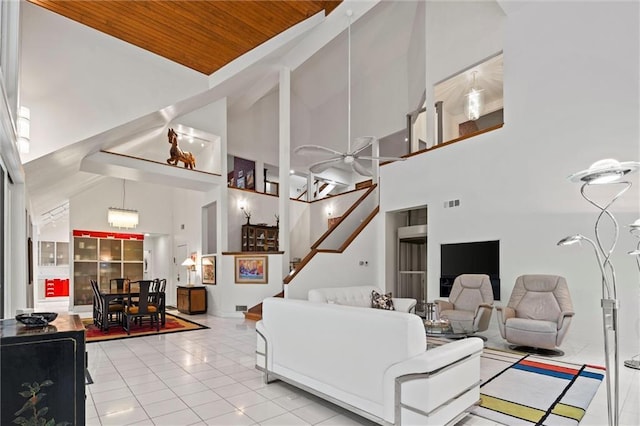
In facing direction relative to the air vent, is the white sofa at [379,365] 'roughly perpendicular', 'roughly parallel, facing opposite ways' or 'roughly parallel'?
roughly parallel, facing opposite ways

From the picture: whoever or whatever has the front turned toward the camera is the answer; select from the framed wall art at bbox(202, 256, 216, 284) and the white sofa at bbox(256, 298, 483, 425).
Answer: the framed wall art

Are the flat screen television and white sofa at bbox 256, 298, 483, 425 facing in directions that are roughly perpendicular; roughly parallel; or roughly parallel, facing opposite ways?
roughly parallel, facing opposite ways

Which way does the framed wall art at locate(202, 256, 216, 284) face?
toward the camera

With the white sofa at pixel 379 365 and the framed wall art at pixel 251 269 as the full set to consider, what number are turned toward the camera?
1

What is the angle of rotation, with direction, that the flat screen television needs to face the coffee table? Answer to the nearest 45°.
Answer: approximately 45° to its left

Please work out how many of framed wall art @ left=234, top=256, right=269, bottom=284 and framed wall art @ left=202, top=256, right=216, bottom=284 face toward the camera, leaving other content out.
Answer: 2

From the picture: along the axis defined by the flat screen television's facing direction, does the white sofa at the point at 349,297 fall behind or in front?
in front

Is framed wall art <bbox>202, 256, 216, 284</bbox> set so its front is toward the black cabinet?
yes

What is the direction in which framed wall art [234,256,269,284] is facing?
toward the camera

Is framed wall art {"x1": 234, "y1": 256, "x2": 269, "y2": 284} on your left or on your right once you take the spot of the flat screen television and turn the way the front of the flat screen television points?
on your right

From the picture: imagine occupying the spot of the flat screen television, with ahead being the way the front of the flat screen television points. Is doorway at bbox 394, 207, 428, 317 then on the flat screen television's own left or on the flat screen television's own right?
on the flat screen television's own right

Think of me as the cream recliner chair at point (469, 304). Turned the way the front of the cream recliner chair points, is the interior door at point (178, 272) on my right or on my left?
on my right
